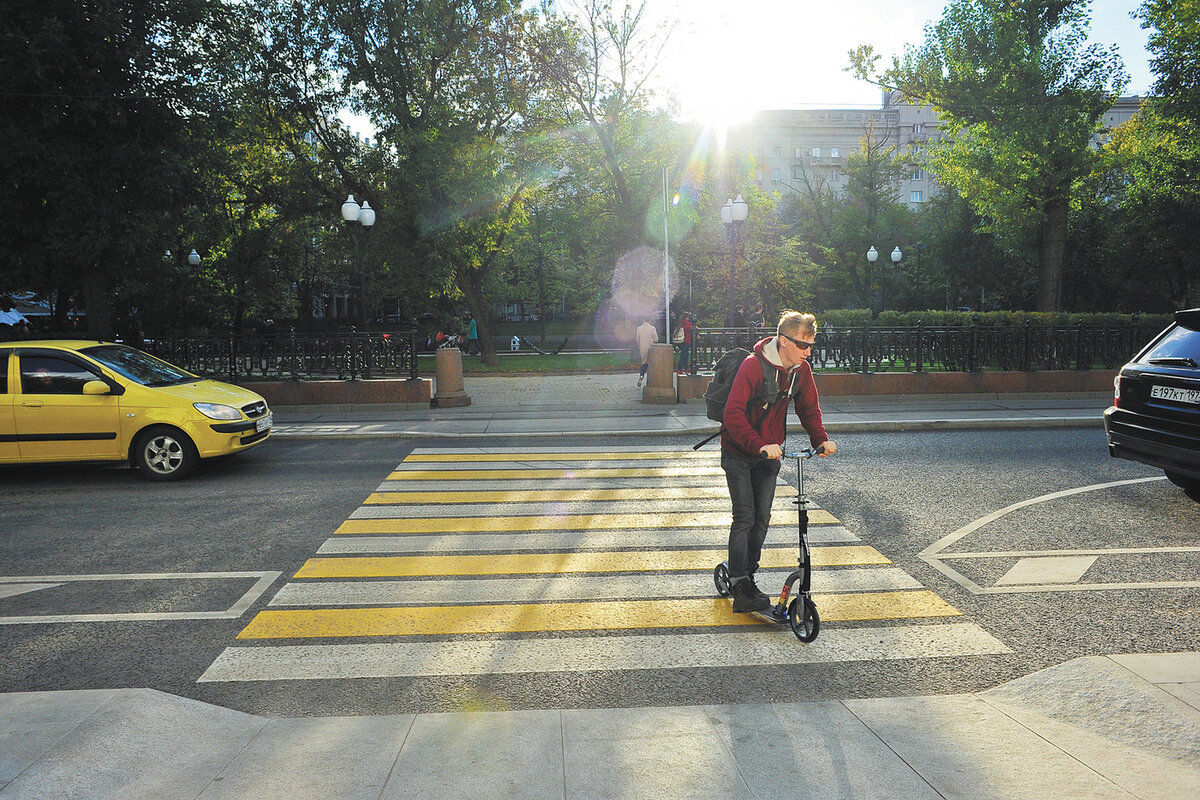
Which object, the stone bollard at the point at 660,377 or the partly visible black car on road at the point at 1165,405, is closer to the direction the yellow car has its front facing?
the partly visible black car on road

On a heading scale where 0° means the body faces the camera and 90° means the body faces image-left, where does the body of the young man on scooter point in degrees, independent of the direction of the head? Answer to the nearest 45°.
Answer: approximately 315°

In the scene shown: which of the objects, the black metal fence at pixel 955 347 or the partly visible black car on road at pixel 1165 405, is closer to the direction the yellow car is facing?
the partly visible black car on road

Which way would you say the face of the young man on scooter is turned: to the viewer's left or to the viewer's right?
to the viewer's right

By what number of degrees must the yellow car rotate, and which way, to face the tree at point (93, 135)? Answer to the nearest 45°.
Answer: approximately 135° to its left

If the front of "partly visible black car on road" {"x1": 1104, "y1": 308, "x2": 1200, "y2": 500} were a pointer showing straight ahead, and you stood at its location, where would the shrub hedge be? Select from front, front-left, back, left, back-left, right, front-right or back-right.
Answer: front-left

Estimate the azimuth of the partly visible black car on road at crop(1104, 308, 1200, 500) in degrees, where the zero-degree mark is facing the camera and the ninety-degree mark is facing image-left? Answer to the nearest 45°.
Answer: approximately 225°
